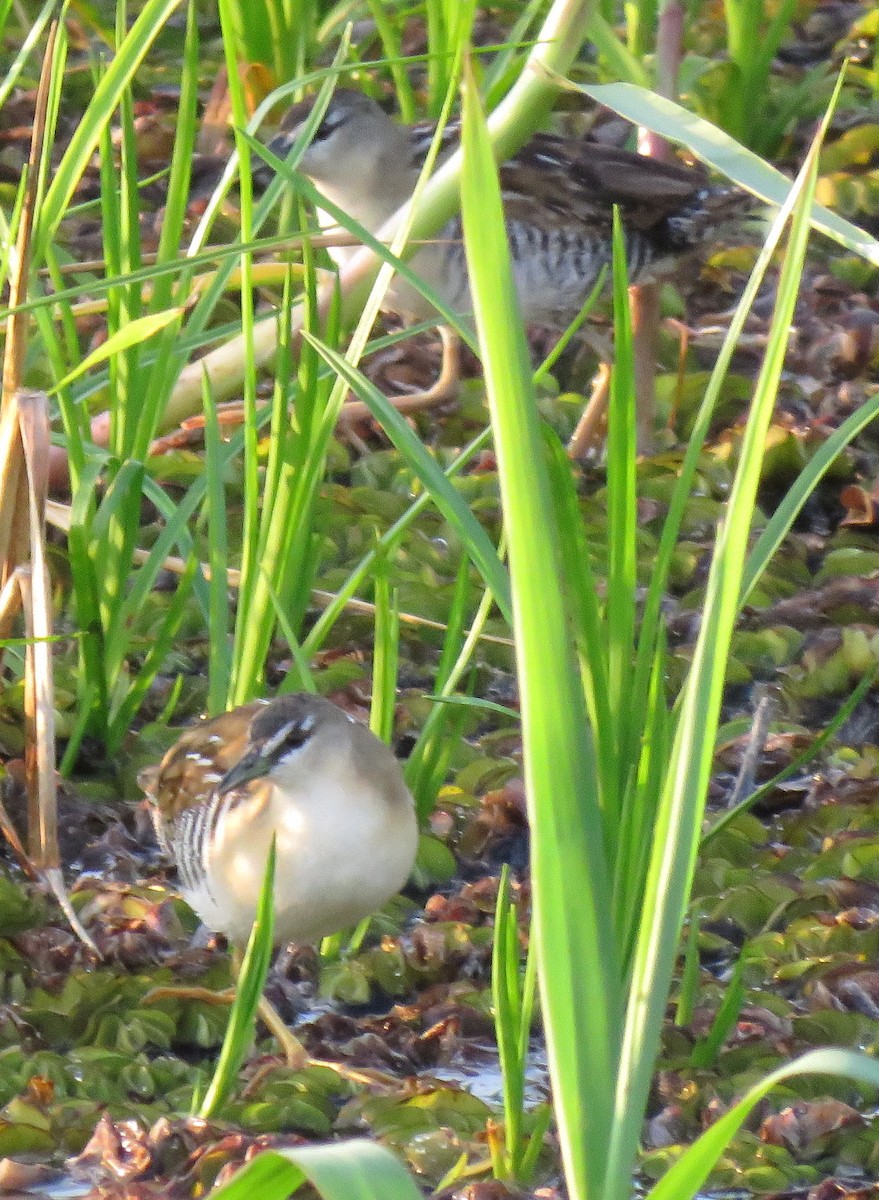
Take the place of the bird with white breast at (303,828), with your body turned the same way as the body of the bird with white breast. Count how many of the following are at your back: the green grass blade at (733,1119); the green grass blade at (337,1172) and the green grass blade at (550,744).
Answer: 0

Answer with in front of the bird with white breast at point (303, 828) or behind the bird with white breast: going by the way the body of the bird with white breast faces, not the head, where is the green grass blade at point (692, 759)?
in front

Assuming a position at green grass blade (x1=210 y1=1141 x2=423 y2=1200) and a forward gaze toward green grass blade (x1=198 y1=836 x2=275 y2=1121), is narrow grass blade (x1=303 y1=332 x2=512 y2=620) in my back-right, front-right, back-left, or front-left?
front-right

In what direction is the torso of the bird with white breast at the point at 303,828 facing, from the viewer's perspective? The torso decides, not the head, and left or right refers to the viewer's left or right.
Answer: facing the viewer and to the right of the viewer

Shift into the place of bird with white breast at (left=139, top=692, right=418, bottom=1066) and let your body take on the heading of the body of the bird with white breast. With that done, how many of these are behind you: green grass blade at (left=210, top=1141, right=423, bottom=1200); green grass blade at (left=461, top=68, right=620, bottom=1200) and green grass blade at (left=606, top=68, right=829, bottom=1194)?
0
